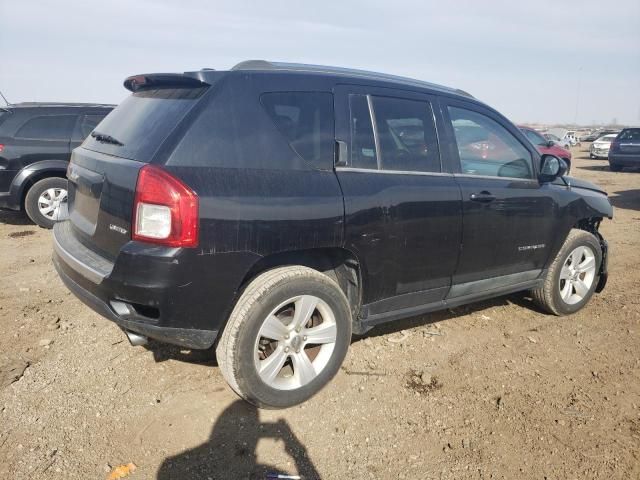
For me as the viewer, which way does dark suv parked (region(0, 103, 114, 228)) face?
facing to the right of the viewer

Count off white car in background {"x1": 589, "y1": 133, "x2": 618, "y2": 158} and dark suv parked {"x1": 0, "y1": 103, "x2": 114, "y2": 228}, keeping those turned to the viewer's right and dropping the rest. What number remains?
1

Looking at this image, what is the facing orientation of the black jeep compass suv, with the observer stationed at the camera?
facing away from the viewer and to the right of the viewer

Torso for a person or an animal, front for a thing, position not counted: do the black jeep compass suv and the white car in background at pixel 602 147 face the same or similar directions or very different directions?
very different directions

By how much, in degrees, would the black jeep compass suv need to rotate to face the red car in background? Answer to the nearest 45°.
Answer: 0° — it already faces it

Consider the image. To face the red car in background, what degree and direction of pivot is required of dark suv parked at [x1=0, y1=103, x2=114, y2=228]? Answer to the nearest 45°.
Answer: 0° — it already faces it

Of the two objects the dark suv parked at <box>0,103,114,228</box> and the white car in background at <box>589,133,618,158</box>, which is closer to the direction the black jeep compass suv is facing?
the white car in background

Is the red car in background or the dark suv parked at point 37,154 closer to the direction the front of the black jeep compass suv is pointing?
the red car in background
